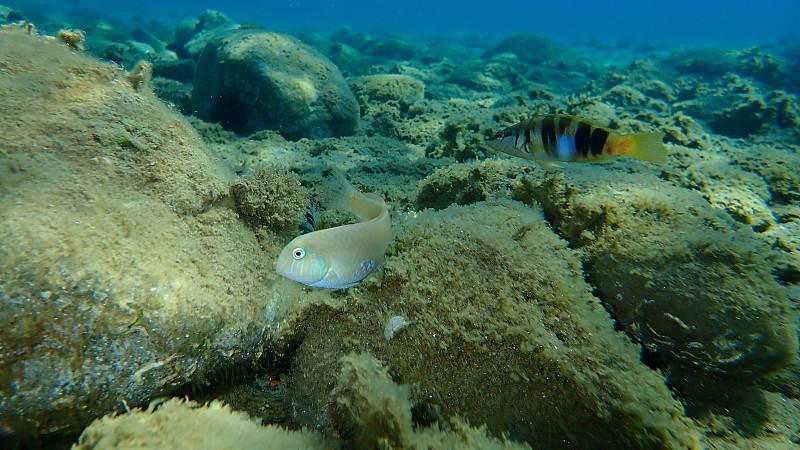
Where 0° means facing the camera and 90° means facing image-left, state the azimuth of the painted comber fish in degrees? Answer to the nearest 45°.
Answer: approximately 90°

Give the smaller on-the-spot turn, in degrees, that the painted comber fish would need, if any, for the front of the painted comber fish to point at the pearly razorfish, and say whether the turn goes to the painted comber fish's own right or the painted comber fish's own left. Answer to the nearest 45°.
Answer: approximately 45° to the painted comber fish's own left

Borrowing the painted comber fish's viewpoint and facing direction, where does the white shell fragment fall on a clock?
The white shell fragment is roughly at 10 o'clock from the painted comber fish.

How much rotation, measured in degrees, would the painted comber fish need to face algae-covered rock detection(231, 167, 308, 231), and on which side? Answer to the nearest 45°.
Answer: approximately 45° to its left

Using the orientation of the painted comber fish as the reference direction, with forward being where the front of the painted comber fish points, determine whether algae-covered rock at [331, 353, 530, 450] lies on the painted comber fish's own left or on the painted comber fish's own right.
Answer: on the painted comber fish's own left

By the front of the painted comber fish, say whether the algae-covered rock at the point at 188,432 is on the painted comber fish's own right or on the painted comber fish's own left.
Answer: on the painted comber fish's own left

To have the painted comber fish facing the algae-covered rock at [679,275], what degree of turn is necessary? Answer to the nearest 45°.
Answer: approximately 180°

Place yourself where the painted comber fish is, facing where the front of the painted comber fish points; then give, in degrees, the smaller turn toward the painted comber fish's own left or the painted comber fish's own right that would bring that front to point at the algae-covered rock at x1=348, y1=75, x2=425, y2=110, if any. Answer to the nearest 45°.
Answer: approximately 45° to the painted comber fish's own right
